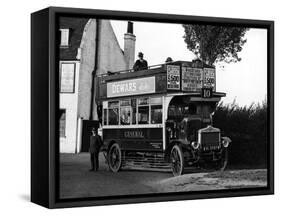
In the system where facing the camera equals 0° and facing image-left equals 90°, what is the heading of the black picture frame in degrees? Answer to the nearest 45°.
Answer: approximately 315°
